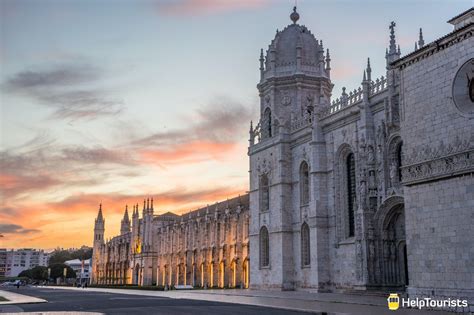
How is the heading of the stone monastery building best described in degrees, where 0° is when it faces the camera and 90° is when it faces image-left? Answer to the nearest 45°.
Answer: approximately 45°
